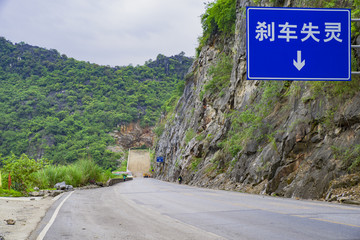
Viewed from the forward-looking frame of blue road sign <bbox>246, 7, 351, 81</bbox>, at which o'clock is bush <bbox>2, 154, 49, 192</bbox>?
The bush is roughly at 4 o'clock from the blue road sign.

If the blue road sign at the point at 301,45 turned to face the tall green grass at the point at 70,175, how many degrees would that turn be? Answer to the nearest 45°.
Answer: approximately 135° to its right

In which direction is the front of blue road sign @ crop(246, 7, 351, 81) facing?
toward the camera

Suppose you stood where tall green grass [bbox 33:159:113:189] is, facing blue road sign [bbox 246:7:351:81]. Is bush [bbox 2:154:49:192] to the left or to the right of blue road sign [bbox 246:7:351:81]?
right
